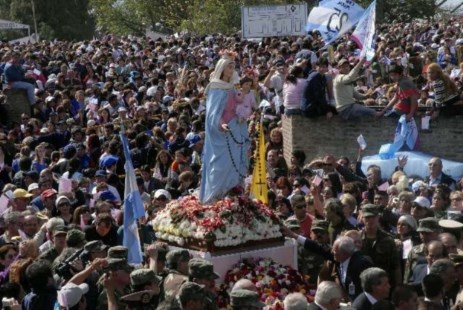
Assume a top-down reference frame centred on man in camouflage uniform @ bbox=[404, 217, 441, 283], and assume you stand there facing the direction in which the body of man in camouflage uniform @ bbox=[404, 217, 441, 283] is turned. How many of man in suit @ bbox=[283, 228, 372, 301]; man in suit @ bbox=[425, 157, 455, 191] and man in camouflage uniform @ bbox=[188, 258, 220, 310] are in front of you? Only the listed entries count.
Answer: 2

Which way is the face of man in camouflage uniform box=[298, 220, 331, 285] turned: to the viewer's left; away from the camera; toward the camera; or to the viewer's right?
to the viewer's left

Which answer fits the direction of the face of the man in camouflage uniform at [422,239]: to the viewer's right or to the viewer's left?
to the viewer's left
